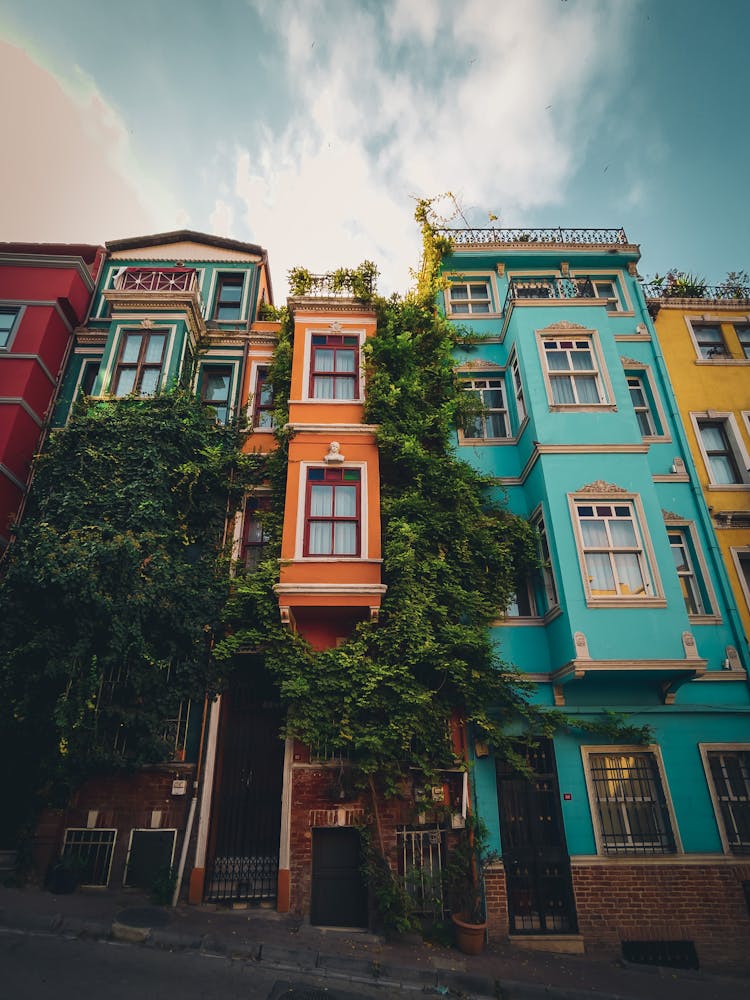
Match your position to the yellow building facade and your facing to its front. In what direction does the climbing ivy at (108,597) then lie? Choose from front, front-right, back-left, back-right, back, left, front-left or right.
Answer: front-right

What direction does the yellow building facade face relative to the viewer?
toward the camera
